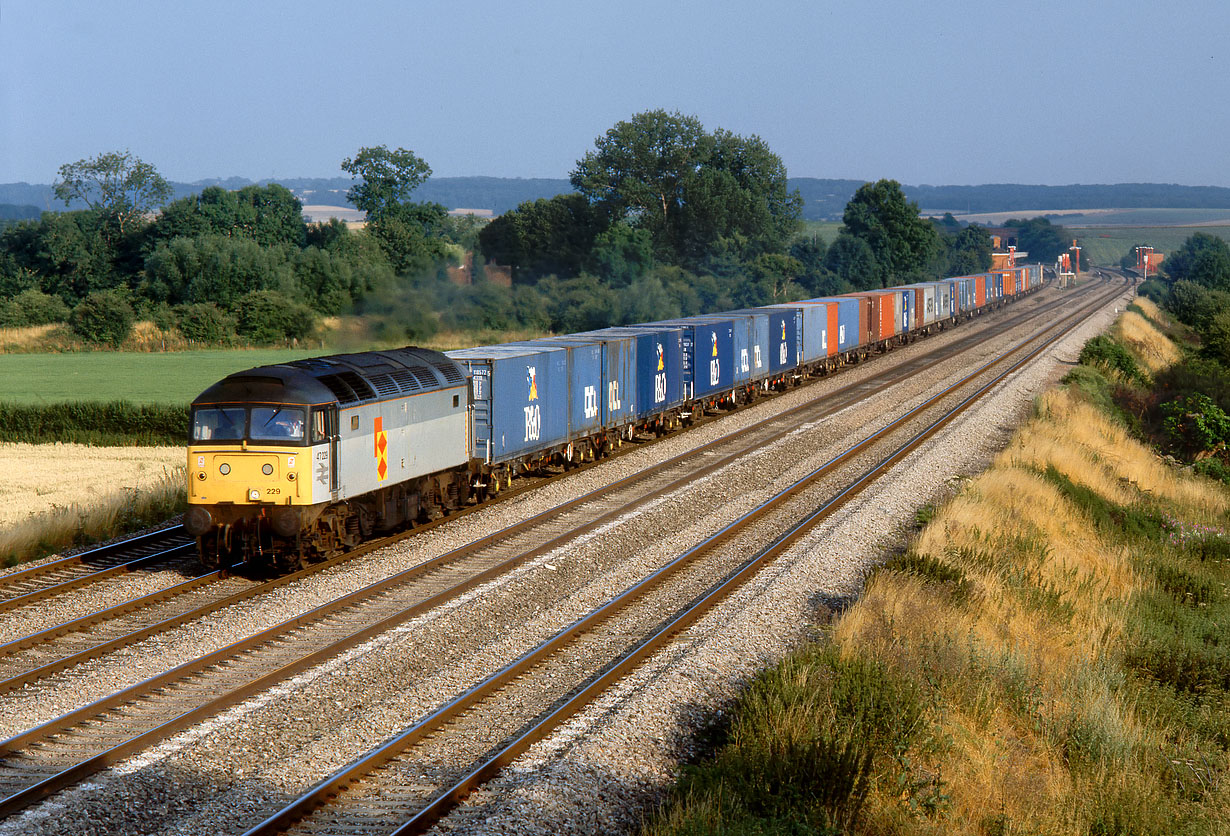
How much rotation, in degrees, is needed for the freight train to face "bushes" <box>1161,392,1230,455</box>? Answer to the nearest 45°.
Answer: approximately 90° to its left

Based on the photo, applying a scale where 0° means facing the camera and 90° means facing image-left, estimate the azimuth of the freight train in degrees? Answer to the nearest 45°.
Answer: approximately 45°
